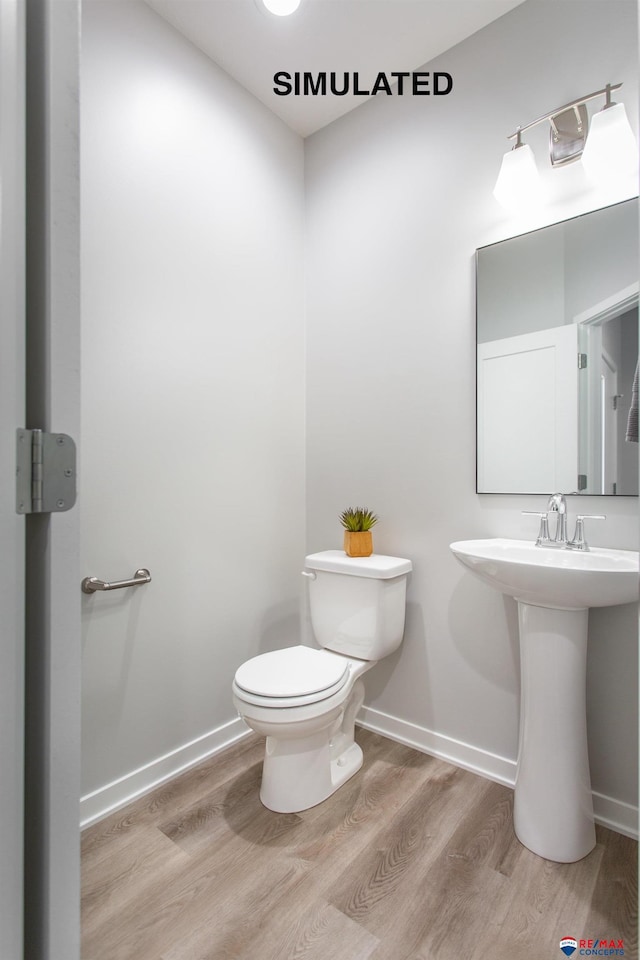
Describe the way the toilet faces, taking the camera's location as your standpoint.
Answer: facing the viewer and to the left of the viewer

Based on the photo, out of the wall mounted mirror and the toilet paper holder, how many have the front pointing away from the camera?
0

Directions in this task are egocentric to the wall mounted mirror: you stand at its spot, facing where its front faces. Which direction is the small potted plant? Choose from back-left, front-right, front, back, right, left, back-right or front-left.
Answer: front-right

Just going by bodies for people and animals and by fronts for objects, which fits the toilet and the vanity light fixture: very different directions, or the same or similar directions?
same or similar directions

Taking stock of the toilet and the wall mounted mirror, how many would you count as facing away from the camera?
0

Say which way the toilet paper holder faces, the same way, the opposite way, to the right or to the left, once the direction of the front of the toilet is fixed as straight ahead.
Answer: to the left

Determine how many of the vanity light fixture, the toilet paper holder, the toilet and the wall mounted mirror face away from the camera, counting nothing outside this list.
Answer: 0

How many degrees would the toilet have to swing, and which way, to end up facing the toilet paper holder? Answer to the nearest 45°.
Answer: approximately 45° to its right

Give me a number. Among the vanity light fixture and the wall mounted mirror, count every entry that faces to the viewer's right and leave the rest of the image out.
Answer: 0

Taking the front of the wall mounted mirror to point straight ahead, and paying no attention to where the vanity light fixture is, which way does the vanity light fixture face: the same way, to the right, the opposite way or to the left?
the same way

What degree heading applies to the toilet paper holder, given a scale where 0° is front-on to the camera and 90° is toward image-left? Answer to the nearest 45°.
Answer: approximately 315°

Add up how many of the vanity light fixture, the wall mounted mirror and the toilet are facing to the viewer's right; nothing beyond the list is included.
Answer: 0

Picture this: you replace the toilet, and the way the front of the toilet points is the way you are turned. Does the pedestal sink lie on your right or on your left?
on your left

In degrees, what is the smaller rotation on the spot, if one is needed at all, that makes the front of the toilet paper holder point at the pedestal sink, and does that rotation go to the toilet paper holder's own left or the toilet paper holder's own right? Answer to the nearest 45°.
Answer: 0° — it already faces it

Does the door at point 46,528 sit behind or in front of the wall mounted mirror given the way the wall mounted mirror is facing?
in front

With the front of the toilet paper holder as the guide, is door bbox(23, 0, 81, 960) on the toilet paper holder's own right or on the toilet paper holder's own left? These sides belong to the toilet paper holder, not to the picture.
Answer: on the toilet paper holder's own right
